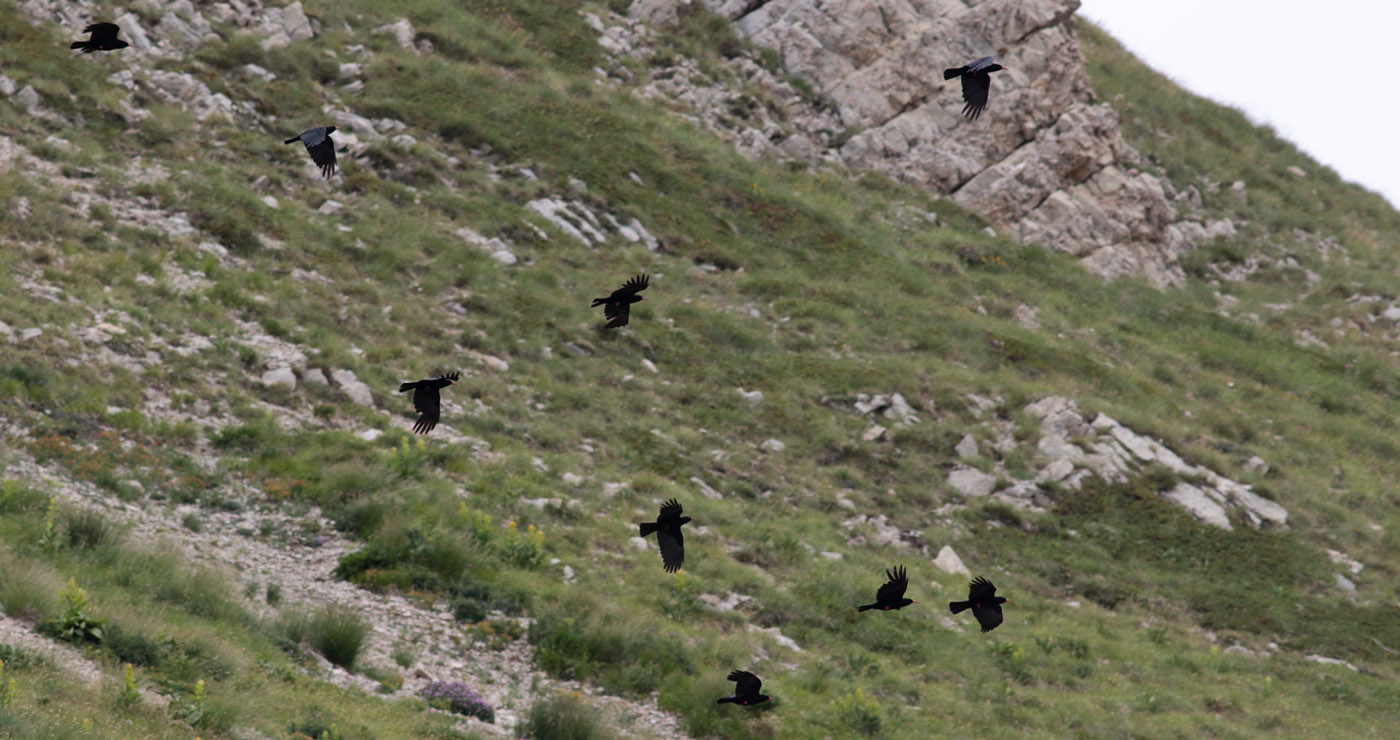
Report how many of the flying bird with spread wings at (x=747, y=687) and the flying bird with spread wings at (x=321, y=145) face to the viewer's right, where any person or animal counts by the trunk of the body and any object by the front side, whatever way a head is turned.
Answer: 2

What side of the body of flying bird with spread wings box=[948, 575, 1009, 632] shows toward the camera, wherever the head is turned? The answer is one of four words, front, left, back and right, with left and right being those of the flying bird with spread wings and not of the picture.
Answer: right

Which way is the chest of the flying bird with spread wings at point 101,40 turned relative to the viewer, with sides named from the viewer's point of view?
facing to the right of the viewer

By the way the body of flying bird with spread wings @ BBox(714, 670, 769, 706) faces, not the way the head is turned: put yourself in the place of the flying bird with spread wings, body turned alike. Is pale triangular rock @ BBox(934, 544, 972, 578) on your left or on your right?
on your left

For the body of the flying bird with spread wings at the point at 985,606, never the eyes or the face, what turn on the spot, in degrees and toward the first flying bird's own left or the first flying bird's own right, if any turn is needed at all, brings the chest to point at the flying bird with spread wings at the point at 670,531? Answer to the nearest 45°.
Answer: approximately 180°

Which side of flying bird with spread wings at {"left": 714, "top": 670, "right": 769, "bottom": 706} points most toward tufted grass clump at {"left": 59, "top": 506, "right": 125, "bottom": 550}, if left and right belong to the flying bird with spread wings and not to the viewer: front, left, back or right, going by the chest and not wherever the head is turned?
back

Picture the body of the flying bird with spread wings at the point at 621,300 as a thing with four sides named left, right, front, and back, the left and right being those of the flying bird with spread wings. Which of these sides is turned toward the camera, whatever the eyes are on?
right

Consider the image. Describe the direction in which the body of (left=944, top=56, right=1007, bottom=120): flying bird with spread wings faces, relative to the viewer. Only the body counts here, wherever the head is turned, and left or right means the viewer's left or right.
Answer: facing to the right of the viewer

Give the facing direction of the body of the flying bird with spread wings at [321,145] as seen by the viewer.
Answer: to the viewer's right

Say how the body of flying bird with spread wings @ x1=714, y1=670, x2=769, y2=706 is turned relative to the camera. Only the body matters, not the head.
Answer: to the viewer's right

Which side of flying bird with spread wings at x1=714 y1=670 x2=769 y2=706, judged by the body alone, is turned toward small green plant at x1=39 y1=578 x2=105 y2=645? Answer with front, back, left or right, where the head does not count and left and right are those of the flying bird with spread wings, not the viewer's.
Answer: back

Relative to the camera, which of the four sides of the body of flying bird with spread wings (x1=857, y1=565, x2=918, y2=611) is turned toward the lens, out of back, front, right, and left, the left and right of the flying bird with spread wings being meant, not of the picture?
right
